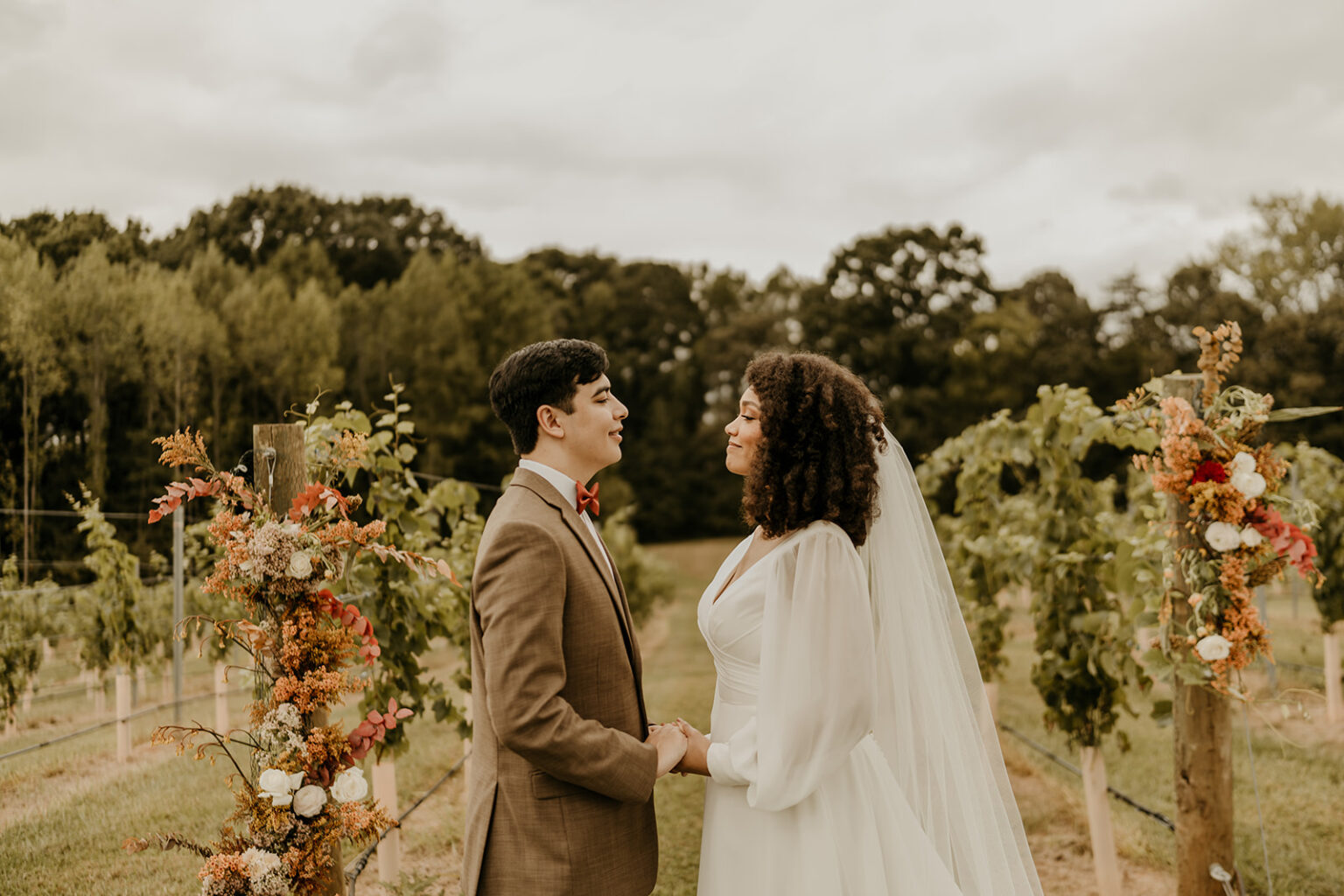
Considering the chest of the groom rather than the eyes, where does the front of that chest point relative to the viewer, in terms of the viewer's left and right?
facing to the right of the viewer

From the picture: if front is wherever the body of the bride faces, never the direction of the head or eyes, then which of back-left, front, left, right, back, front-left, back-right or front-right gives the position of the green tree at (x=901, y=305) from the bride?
right

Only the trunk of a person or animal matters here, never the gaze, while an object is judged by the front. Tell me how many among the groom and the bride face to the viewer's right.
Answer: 1

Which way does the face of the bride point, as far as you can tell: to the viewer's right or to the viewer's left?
to the viewer's left

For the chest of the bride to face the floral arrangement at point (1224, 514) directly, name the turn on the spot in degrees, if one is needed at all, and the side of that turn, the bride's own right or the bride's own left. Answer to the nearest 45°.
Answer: approximately 135° to the bride's own right

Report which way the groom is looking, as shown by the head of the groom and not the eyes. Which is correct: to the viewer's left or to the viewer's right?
to the viewer's right

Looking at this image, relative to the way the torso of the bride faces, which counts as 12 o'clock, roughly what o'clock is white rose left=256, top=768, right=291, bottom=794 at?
The white rose is roughly at 12 o'clock from the bride.

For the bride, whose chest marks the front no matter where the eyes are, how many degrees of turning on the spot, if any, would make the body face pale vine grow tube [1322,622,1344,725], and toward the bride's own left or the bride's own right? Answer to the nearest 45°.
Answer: approximately 135° to the bride's own right

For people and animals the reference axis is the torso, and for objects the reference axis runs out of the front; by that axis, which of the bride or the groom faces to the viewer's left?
the bride

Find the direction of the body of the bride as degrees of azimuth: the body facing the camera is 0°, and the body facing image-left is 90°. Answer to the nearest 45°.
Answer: approximately 90°

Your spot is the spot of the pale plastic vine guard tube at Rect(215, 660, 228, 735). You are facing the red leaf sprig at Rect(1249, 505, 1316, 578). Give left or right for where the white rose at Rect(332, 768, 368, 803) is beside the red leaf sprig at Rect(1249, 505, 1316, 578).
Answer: right

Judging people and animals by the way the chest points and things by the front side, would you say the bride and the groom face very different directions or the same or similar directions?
very different directions

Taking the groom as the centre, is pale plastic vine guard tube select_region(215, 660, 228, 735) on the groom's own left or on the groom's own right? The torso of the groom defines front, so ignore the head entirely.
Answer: on the groom's own left

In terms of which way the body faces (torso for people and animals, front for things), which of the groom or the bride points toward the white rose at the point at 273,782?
the bride
